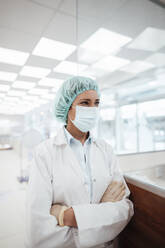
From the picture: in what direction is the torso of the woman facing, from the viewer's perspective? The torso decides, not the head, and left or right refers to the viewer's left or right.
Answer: facing the viewer and to the right of the viewer

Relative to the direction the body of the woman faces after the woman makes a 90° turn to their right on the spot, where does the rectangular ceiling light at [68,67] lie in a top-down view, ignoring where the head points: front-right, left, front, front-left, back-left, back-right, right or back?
back-right

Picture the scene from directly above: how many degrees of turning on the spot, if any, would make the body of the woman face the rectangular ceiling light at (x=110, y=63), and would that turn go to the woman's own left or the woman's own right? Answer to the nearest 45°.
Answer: approximately 135° to the woman's own left

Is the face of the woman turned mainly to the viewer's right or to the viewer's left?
to the viewer's right

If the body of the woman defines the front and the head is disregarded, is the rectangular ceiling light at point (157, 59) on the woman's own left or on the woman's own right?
on the woman's own left

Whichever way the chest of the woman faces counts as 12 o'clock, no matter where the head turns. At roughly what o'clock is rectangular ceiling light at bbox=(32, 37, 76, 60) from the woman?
The rectangular ceiling light is roughly at 7 o'clock from the woman.

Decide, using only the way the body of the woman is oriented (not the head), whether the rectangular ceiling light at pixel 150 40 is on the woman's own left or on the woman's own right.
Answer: on the woman's own left
